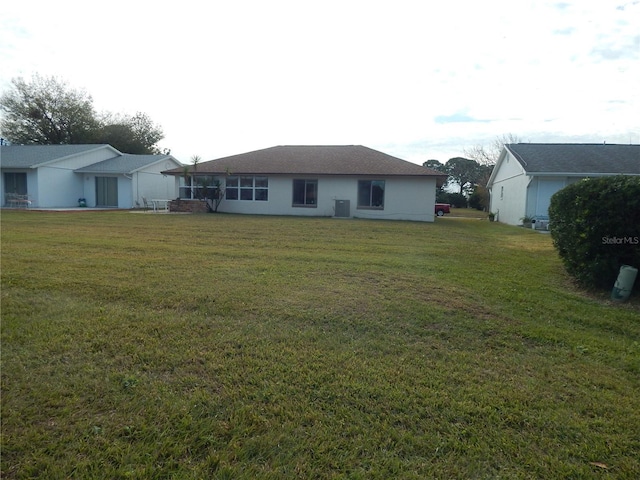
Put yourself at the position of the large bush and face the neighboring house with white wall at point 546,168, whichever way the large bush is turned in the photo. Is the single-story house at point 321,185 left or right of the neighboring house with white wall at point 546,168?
left

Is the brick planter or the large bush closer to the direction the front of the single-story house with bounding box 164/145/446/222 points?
the brick planter

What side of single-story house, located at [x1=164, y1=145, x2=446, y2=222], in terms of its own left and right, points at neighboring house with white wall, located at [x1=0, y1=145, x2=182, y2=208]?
left

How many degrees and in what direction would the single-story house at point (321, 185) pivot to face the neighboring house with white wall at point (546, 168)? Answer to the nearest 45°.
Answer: approximately 90° to its right

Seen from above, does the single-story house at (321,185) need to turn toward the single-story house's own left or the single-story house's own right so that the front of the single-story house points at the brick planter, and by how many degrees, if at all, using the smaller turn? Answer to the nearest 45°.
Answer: approximately 90° to the single-story house's own left

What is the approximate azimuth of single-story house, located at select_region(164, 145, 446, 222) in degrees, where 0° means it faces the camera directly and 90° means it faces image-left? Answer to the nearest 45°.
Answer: approximately 180°

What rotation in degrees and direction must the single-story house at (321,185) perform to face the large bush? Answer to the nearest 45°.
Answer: approximately 180°
